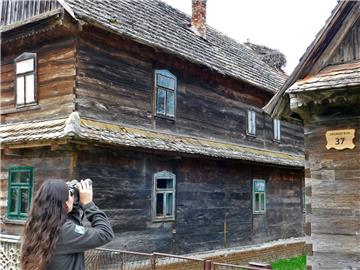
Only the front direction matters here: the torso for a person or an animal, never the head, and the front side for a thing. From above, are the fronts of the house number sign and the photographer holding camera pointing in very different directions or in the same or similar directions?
very different directions

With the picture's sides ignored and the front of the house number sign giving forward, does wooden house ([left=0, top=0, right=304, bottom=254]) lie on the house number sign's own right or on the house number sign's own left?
on the house number sign's own right

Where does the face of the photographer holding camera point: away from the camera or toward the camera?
away from the camera

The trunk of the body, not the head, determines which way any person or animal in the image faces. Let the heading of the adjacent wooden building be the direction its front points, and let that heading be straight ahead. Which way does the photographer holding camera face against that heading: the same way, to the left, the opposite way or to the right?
the opposite way

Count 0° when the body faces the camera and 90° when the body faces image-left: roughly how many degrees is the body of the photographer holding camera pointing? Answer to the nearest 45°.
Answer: approximately 225°

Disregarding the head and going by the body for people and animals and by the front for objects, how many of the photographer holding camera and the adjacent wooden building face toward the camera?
1

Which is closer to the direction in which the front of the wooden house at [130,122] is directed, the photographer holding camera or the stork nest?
the photographer holding camera

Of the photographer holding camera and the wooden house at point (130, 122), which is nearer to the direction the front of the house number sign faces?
the photographer holding camera

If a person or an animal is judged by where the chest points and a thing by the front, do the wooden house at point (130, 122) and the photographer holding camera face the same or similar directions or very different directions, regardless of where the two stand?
very different directions
